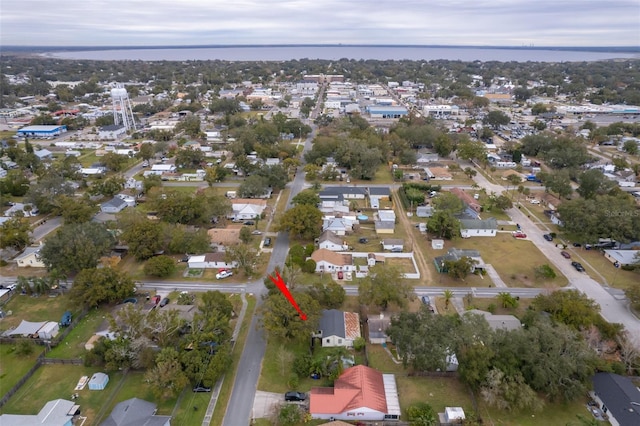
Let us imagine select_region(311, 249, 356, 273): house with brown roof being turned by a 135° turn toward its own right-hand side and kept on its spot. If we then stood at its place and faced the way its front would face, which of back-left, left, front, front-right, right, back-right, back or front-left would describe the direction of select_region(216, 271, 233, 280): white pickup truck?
front-left

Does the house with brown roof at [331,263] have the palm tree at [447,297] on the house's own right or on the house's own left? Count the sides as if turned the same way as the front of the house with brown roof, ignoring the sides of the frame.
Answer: on the house's own left

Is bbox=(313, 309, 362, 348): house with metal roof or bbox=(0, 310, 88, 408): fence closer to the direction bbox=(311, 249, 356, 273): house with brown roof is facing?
the house with metal roof

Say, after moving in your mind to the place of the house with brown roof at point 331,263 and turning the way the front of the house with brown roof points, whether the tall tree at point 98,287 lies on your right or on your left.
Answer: on your right

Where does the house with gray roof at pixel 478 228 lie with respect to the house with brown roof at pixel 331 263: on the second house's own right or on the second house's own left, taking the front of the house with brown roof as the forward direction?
on the second house's own left

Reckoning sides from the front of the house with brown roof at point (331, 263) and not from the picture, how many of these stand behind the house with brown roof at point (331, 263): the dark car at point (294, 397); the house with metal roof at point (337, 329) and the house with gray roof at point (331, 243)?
1

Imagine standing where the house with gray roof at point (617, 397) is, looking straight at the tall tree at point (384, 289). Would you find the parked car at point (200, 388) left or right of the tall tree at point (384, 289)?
left

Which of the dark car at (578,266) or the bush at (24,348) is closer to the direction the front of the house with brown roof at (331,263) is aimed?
the bush

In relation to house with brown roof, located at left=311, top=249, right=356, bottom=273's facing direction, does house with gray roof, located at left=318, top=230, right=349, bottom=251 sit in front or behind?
behind

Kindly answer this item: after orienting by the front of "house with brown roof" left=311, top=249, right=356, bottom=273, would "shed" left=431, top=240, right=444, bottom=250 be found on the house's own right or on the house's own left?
on the house's own left

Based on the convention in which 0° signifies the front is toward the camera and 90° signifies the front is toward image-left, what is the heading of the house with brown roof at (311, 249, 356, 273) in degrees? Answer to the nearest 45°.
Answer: approximately 0°

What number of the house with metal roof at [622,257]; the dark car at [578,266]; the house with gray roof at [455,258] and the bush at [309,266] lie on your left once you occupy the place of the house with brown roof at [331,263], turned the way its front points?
3

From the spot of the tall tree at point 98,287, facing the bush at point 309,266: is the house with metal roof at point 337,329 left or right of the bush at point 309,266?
right

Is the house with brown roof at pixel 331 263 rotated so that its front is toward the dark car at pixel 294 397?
yes
